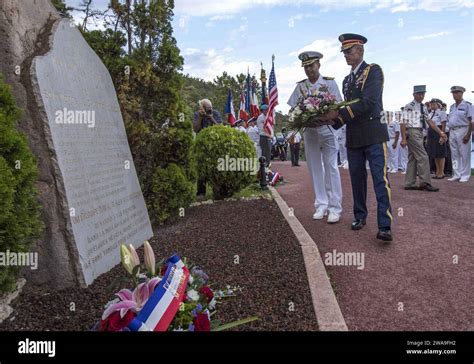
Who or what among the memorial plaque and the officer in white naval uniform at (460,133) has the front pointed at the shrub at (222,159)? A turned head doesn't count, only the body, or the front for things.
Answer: the officer in white naval uniform

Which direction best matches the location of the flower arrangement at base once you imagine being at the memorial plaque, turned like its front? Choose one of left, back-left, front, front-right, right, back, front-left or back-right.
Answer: front-right

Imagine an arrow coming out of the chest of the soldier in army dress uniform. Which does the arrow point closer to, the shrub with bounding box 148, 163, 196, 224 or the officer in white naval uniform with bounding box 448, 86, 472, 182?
the shrub

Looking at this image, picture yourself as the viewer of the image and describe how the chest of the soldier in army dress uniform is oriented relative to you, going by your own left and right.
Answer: facing the viewer and to the left of the viewer

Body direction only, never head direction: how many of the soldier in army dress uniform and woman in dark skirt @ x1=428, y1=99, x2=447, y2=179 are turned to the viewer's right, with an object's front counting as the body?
0

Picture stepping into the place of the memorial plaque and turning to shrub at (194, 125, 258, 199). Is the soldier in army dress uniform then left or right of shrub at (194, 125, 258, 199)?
right

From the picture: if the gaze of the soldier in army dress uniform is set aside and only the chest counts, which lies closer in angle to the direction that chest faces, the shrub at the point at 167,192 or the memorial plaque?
the memorial plaque

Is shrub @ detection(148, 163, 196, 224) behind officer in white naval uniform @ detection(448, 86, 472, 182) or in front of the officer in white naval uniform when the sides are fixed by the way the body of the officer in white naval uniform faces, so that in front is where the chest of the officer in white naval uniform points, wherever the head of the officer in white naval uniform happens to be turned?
in front

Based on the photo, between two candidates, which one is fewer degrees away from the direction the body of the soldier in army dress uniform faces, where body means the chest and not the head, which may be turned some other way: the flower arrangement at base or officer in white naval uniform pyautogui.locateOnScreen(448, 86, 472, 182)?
the flower arrangement at base
